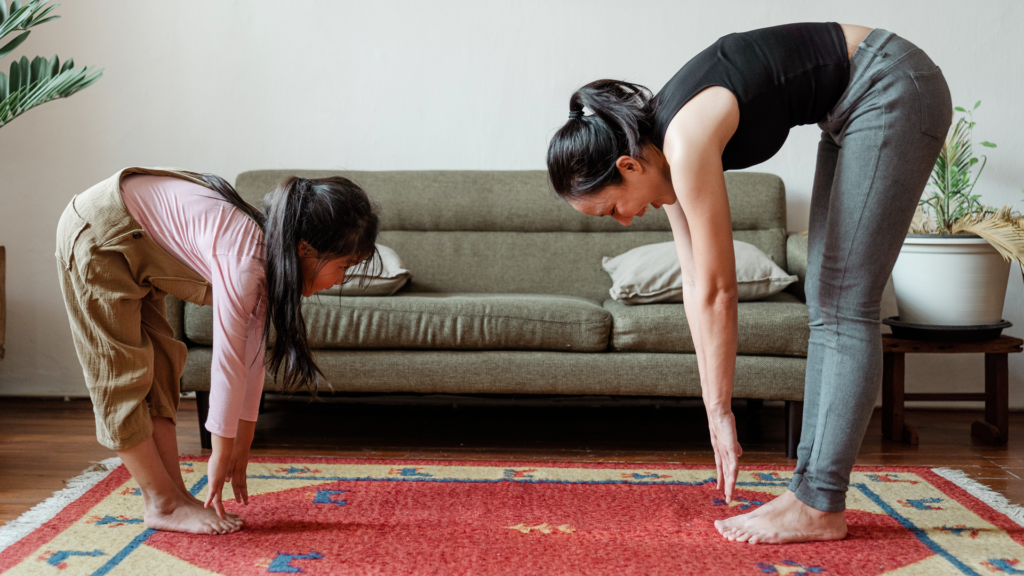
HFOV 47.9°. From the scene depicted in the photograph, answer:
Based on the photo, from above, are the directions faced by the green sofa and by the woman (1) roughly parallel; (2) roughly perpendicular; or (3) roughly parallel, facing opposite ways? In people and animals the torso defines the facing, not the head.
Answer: roughly perpendicular

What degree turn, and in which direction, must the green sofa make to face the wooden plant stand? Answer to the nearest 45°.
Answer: approximately 90° to its left

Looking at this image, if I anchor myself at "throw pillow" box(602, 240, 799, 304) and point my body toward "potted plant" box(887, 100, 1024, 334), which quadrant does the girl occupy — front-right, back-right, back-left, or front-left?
back-right

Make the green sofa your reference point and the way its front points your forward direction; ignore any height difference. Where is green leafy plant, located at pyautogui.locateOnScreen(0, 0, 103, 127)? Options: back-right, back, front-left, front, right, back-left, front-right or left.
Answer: right

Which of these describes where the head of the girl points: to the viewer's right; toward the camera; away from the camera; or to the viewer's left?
to the viewer's right

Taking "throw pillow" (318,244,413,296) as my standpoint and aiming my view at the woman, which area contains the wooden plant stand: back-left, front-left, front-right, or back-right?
front-left

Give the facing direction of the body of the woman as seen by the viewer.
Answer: to the viewer's left

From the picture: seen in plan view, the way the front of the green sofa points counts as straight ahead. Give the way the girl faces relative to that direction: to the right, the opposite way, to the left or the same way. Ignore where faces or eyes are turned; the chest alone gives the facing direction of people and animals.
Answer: to the left

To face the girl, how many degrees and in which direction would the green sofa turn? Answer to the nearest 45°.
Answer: approximately 45° to its right

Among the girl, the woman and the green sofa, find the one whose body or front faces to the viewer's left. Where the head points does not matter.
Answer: the woman

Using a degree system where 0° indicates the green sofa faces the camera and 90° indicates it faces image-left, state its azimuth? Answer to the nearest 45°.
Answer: approximately 0°

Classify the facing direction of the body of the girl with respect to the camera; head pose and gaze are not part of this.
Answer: to the viewer's right
